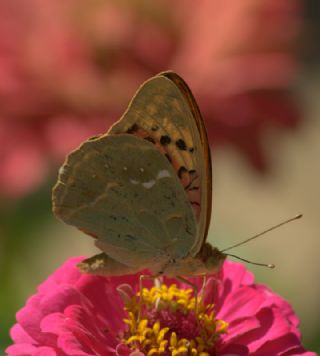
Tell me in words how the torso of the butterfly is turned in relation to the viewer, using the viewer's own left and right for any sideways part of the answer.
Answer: facing to the right of the viewer
